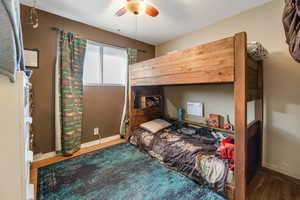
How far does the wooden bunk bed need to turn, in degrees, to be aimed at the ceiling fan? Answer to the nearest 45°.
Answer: approximately 45° to its right

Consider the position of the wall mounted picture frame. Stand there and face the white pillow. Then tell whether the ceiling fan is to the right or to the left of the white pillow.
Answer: right

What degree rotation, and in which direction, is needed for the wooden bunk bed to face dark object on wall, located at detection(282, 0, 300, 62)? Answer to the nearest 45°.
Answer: approximately 45° to its left

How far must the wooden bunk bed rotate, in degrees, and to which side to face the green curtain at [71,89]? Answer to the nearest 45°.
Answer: approximately 135° to its right
